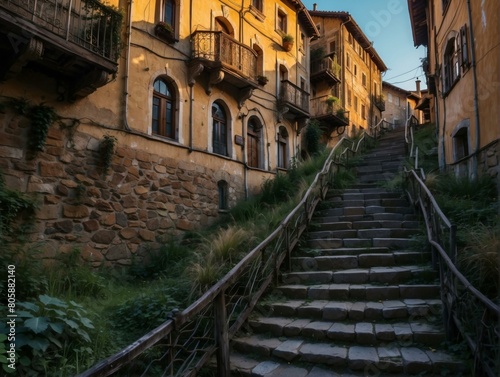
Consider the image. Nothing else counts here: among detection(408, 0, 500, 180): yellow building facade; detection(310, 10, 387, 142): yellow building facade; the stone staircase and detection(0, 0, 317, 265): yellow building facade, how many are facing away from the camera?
0

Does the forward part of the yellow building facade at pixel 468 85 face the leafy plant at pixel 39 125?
yes

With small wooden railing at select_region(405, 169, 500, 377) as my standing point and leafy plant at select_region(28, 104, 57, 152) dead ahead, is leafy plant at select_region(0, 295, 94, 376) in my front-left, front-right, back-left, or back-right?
front-left

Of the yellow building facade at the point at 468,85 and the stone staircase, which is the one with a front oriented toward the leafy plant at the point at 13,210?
the yellow building facade

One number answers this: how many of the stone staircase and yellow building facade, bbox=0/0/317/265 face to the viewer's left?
0

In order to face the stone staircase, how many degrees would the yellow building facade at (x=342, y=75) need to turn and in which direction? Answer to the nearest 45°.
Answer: approximately 45° to its right

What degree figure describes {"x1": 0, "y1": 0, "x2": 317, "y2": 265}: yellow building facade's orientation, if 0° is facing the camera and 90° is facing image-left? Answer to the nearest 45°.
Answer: approximately 315°

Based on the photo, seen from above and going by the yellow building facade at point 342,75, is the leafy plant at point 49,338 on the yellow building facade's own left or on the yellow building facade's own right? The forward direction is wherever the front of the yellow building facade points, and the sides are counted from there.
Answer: on the yellow building facade's own right

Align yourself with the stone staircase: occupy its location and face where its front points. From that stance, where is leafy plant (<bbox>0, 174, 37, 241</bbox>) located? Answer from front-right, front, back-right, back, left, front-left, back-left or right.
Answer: right

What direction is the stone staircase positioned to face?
toward the camera

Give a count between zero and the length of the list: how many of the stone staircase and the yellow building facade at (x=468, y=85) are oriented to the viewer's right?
0

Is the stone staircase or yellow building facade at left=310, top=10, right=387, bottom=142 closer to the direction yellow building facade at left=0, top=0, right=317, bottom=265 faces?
the stone staircase

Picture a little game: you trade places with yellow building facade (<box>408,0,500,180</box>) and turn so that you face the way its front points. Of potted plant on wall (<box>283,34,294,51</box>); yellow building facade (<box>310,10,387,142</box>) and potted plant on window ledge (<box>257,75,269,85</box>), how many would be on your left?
0

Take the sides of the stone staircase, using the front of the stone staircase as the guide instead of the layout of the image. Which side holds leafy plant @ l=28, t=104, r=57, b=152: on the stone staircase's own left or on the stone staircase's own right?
on the stone staircase's own right
